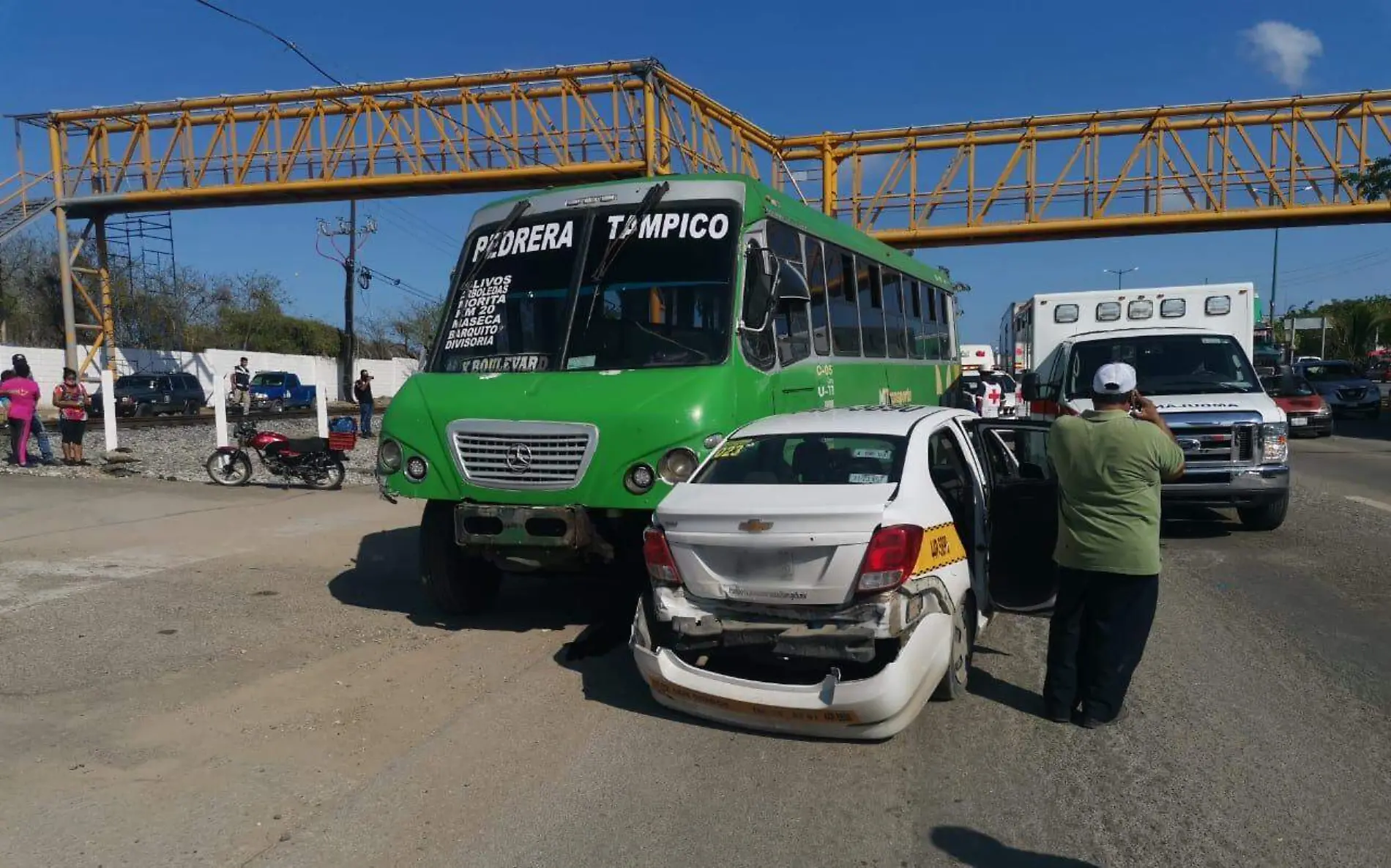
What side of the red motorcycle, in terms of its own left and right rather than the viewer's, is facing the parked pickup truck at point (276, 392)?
right

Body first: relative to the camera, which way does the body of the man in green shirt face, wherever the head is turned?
away from the camera

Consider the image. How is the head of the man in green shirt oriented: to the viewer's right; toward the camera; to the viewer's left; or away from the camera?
away from the camera

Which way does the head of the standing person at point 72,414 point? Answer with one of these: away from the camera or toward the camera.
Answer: toward the camera

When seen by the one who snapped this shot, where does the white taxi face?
facing away from the viewer and to the right of the viewer

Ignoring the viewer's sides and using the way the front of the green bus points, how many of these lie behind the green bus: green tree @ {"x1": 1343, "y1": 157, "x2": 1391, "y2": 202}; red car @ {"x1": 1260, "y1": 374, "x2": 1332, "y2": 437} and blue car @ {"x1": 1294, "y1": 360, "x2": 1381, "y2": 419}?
3

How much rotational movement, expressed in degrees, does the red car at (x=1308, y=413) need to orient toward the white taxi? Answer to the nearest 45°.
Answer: approximately 45° to its right

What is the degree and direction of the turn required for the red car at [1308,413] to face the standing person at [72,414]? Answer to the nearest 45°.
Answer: approximately 90° to its right

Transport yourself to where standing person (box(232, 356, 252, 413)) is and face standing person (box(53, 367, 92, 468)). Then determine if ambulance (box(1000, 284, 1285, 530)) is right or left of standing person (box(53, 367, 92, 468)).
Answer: left

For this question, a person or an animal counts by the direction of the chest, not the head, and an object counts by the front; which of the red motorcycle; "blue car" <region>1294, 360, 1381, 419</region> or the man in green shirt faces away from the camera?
the man in green shirt

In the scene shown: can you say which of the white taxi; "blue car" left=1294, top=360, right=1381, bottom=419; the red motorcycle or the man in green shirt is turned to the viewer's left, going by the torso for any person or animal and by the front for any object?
the red motorcycle

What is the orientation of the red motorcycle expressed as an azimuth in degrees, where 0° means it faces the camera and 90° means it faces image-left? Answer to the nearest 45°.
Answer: approximately 90°
